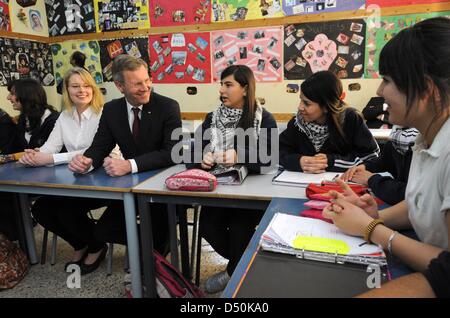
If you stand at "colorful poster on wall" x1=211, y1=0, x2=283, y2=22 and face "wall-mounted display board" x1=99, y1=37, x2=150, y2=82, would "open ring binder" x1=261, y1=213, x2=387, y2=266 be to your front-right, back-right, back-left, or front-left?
back-left

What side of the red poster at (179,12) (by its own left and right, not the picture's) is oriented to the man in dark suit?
front

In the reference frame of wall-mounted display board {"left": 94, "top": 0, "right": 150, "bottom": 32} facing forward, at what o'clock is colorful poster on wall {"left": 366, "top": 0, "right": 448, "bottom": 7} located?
The colorful poster on wall is roughly at 10 o'clock from the wall-mounted display board.

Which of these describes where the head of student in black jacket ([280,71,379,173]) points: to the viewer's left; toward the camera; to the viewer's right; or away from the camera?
to the viewer's left

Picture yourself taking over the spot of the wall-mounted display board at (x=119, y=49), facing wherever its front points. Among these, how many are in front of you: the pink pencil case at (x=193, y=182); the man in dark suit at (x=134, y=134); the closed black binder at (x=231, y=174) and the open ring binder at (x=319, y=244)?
4

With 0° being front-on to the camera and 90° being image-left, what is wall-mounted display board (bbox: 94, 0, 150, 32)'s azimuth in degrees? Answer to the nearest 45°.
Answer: approximately 0°

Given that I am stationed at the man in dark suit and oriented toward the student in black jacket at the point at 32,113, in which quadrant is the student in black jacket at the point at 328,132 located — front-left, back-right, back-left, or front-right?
back-right

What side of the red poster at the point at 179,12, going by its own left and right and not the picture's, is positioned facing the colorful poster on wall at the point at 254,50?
left

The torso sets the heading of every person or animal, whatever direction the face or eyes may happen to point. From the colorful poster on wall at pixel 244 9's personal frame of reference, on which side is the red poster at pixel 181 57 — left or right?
on its right

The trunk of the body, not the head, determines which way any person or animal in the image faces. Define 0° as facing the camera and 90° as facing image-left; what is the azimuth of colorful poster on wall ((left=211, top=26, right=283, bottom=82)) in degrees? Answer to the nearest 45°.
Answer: approximately 0°
